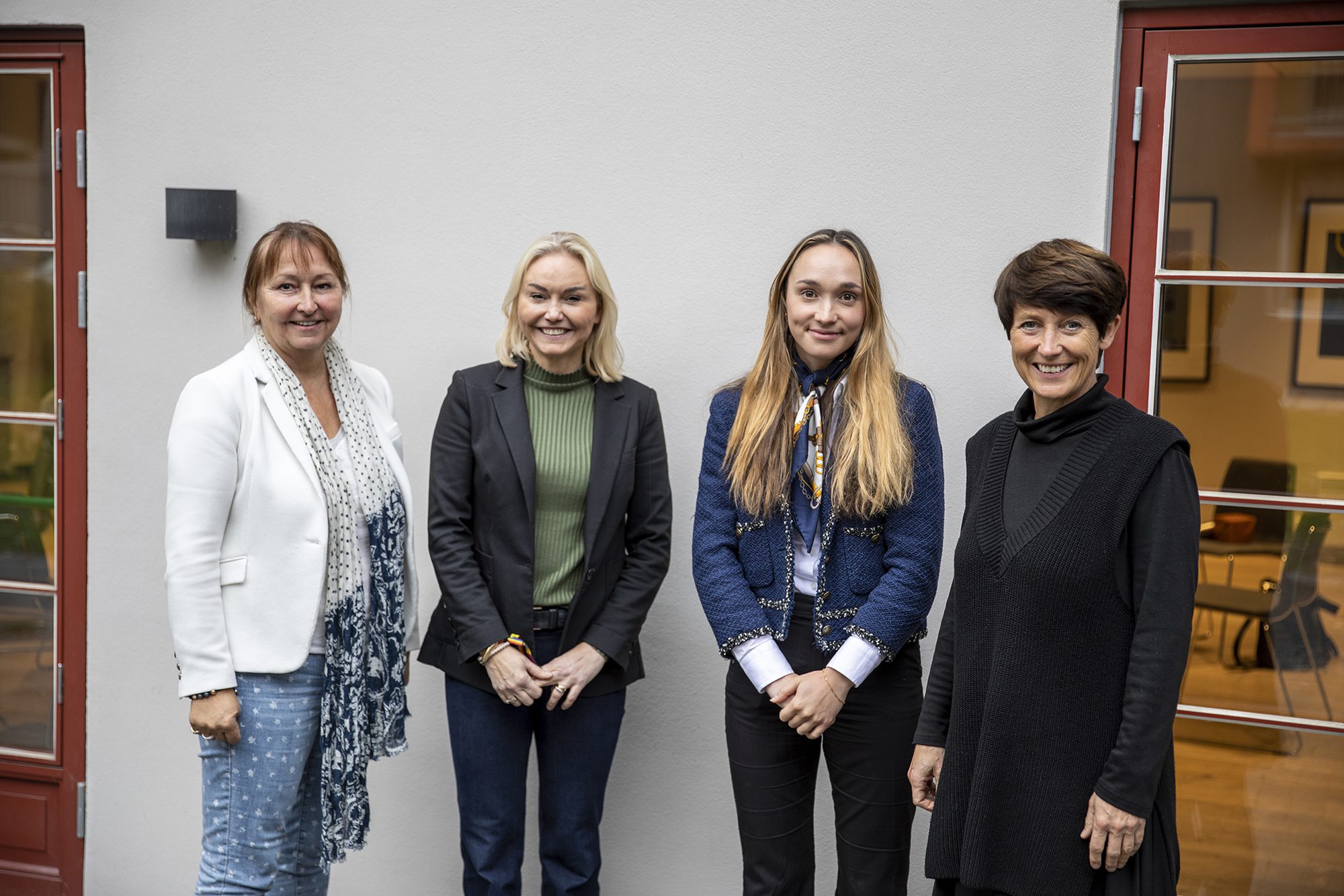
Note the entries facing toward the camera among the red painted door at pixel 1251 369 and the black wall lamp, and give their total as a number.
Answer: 2

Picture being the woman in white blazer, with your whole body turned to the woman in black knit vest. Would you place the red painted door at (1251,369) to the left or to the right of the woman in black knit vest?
left

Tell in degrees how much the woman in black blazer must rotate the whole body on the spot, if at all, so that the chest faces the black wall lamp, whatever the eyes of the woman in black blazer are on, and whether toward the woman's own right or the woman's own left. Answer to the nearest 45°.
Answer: approximately 135° to the woman's own right

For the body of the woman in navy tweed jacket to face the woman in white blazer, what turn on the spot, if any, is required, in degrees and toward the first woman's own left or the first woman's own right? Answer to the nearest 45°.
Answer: approximately 90° to the first woman's own right

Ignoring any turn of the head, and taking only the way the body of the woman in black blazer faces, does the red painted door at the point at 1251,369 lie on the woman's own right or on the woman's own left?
on the woman's own left

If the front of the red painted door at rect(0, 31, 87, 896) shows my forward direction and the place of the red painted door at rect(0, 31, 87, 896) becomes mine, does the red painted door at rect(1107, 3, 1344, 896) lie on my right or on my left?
on my left

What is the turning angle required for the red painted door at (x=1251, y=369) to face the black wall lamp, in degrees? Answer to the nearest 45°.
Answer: approximately 90° to its right
